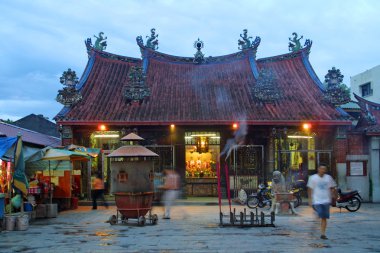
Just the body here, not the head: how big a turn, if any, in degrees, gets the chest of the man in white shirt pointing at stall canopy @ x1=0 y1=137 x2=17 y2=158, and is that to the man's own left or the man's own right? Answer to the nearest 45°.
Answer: approximately 90° to the man's own right

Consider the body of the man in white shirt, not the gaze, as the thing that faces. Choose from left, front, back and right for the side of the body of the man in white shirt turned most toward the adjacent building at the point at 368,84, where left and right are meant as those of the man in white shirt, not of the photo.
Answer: back

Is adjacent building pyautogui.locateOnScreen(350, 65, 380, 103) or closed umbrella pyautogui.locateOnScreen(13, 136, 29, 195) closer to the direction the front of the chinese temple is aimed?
the closed umbrella

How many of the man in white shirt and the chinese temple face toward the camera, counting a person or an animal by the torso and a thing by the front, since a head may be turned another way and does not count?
2

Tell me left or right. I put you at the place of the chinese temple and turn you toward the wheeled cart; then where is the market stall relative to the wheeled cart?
right

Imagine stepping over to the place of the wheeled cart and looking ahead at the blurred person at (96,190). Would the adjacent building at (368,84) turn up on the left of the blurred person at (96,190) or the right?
right

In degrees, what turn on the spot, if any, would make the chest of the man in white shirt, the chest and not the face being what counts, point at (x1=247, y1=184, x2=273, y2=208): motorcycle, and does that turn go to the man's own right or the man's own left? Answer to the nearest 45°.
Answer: approximately 180°

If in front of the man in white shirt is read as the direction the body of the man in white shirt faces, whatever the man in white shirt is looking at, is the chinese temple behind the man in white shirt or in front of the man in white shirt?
behind

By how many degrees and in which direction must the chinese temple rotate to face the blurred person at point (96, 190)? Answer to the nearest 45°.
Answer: approximately 45° to its right

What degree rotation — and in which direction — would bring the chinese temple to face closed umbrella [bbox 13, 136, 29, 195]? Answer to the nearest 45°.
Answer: approximately 45° to its right
